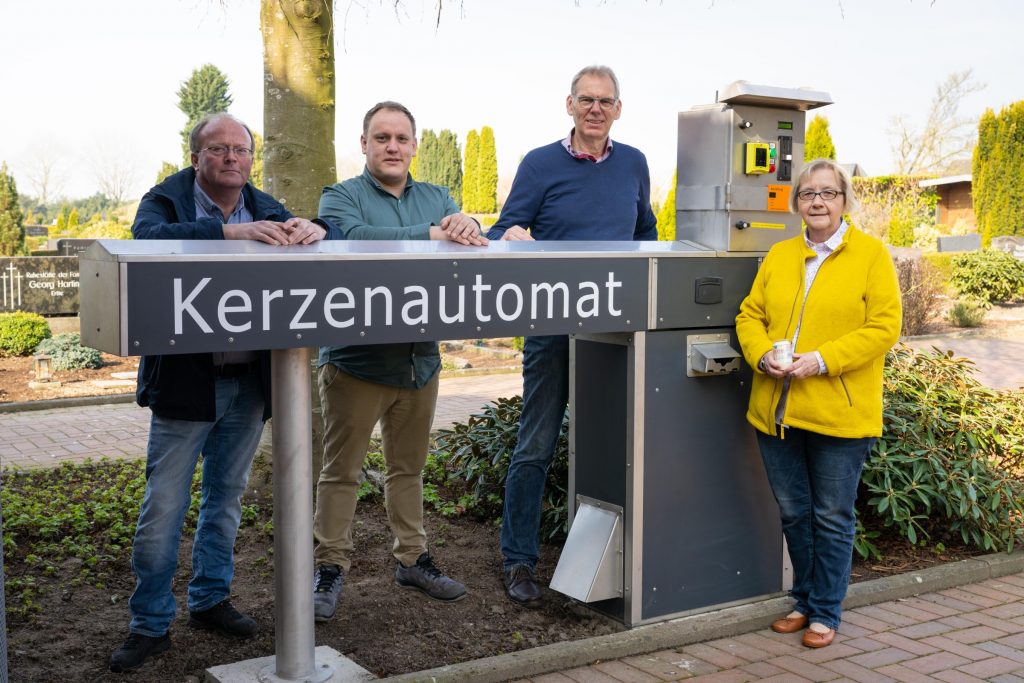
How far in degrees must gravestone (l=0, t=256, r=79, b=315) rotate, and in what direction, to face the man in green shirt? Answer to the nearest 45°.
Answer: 0° — it already faces them

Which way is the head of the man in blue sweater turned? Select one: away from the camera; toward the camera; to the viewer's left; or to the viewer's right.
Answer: toward the camera

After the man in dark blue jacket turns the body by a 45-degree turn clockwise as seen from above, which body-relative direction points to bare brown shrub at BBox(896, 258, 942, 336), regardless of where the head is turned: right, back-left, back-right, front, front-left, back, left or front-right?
back

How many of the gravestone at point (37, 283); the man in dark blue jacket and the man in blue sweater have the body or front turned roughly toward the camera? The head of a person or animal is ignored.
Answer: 3

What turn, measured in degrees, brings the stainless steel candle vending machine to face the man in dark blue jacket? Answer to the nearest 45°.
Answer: approximately 90° to its right

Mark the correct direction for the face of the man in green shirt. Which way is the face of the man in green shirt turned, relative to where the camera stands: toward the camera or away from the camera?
toward the camera

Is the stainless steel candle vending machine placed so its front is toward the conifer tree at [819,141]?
no

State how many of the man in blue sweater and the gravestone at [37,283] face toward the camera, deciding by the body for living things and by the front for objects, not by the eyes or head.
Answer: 2

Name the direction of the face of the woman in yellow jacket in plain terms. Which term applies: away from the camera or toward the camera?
toward the camera

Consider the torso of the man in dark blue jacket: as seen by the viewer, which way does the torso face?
toward the camera

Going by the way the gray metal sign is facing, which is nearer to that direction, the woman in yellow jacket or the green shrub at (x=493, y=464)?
the woman in yellow jacket

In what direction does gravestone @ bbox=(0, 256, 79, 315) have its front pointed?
toward the camera

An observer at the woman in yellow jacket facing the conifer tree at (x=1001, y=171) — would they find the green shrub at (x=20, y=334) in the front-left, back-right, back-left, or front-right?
front-left

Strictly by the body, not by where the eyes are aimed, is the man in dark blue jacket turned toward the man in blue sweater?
no
